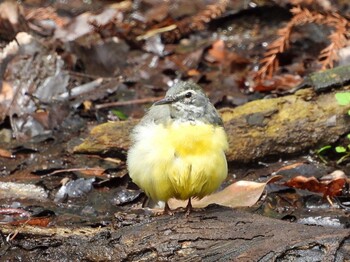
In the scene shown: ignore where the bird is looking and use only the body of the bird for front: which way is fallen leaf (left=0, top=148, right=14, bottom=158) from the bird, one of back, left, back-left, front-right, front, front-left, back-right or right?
back-right

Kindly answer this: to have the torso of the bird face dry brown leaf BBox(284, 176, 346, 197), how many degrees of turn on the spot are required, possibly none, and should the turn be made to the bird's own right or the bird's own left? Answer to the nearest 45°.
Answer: approximately 135° to the bird's own left

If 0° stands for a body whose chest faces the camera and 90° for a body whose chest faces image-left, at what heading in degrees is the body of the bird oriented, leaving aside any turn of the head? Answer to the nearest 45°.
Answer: approximately 0°

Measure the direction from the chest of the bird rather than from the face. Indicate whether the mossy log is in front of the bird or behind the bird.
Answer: behind

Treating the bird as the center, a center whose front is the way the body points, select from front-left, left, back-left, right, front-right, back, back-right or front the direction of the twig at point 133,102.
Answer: back
